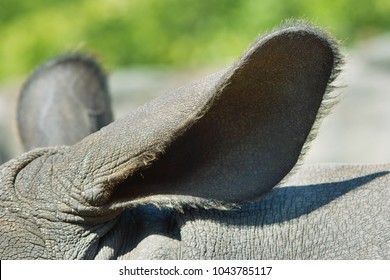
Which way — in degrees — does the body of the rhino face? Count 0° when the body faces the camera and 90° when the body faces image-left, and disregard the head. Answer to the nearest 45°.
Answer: approximately 90°
